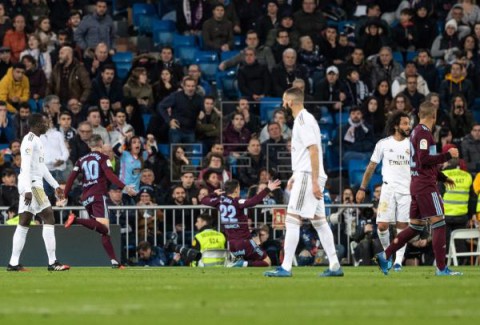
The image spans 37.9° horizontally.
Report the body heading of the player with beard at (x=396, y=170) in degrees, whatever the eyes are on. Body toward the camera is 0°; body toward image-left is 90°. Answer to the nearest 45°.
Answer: approximately 315°

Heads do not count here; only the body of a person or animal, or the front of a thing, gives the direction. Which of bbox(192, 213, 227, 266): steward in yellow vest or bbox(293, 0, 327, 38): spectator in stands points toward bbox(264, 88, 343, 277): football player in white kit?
the spectator in stands

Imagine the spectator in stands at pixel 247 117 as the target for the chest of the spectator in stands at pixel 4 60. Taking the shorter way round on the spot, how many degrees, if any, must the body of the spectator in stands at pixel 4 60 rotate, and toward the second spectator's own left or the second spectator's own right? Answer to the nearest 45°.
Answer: approximately 90° to the second spectator's own left

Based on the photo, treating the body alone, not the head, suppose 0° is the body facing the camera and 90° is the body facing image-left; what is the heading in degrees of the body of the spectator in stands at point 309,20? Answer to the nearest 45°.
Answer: approximately 0°

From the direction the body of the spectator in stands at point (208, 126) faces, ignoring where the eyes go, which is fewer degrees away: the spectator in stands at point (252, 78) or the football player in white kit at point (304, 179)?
the football player in white kit
